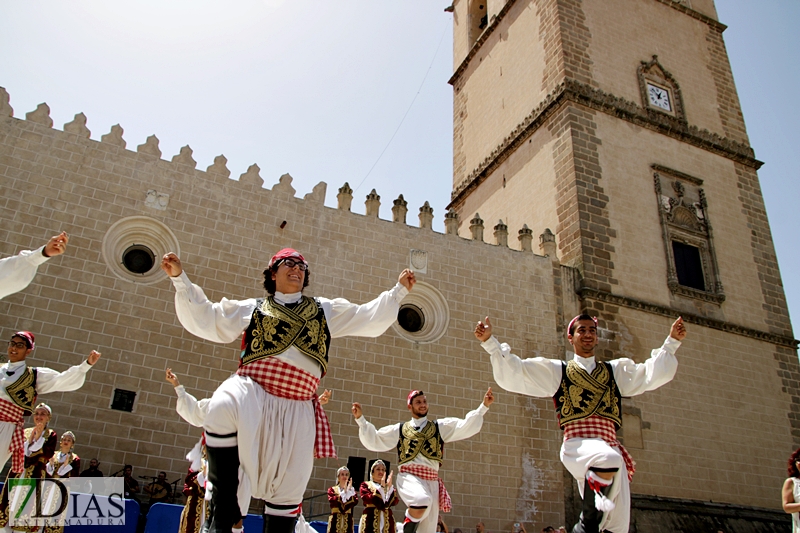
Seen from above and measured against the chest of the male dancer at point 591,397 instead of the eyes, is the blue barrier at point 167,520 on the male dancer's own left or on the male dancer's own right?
on the male dancer's own right

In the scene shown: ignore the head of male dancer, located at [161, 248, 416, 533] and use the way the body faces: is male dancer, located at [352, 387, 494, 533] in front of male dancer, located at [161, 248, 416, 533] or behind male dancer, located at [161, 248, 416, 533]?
behind

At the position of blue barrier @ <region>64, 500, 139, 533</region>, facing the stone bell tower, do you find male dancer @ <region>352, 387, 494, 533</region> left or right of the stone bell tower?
right

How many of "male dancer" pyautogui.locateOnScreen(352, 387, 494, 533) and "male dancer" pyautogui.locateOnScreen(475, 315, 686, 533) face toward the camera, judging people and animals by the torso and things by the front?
2

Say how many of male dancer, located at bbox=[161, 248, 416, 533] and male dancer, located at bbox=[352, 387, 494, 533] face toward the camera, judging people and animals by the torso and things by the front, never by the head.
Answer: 2

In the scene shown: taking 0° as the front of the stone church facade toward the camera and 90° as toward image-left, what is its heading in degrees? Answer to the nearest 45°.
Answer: approximately 315°

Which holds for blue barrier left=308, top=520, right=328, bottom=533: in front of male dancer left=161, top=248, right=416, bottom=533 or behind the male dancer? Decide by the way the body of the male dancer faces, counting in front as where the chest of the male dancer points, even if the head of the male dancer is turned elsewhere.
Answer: behind
